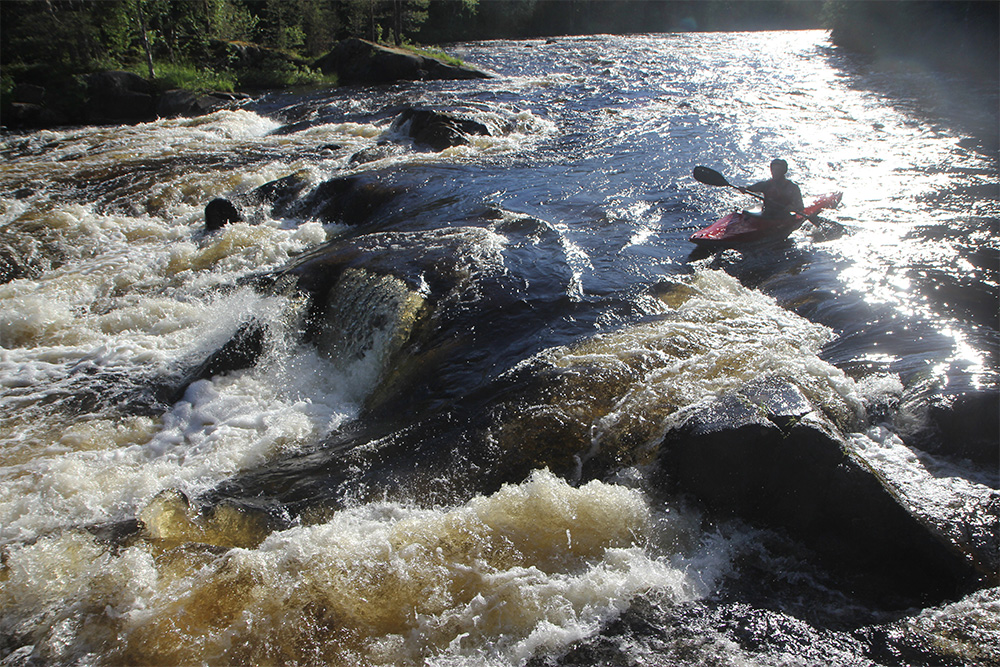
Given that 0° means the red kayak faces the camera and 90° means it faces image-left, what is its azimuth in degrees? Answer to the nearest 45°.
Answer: approximately 45°

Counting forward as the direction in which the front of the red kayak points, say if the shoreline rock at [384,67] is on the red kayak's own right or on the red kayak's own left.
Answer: on the red kayak's own right

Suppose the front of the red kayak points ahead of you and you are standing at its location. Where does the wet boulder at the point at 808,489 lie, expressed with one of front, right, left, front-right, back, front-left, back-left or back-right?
front-left

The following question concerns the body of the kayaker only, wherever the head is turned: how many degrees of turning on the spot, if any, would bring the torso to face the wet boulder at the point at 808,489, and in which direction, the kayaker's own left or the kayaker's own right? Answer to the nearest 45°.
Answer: approximately 45° to the kayaker's own left

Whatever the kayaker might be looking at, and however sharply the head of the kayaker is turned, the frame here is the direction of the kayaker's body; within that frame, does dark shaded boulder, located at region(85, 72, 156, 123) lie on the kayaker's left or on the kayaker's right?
on the kayaker's right

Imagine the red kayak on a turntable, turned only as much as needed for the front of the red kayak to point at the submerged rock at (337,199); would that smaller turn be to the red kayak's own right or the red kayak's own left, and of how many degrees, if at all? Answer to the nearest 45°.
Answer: approximately 45° to the red kayak's own right

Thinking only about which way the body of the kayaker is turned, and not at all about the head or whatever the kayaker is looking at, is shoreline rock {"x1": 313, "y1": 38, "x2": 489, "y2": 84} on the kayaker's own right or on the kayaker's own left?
on the kayaker's own right

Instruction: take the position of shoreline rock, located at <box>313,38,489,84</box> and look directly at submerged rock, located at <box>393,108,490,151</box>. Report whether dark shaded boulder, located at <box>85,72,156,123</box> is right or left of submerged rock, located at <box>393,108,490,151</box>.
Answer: right

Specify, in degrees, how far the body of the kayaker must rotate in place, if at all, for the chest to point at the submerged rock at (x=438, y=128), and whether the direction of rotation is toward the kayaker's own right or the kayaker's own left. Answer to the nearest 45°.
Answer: approximately 90° to the kayaker's own right

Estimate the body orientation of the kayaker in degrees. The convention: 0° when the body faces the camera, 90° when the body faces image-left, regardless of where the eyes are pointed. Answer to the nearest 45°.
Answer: approximately 45°

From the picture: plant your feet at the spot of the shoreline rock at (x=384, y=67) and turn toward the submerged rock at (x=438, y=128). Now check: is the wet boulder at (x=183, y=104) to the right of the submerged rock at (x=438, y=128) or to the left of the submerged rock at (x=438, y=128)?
right
